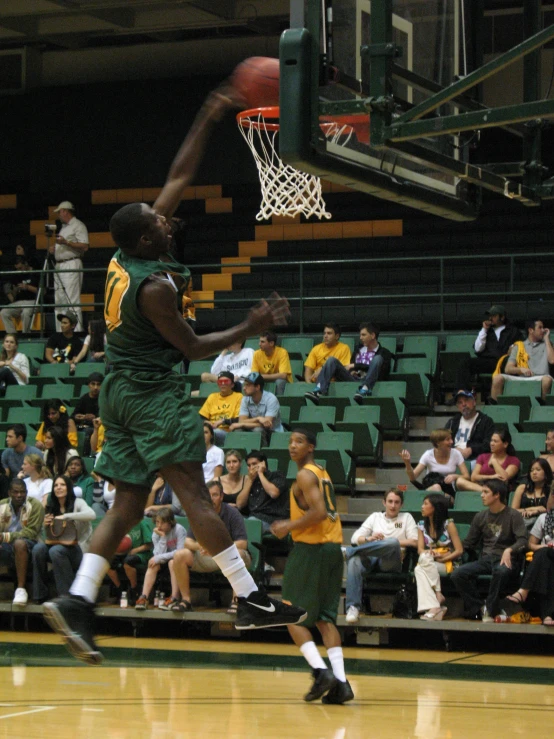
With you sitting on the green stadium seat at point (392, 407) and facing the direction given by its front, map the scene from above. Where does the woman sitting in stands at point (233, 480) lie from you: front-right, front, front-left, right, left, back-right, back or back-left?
front

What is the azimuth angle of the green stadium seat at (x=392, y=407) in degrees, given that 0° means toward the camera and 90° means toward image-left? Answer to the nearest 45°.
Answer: approximately 45°

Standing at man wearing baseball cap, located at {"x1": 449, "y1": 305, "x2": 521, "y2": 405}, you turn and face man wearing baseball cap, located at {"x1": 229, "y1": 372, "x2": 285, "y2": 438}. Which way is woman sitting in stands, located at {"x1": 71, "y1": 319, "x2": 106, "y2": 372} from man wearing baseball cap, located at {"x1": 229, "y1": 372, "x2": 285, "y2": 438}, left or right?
right

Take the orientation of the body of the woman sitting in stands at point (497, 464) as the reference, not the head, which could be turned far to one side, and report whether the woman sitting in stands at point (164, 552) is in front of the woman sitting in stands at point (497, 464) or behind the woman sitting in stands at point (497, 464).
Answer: in front

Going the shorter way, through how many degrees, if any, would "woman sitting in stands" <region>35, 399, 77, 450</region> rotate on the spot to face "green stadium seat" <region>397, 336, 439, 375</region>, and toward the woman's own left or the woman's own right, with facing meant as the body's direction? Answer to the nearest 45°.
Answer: approximately 90° to the woman's own left

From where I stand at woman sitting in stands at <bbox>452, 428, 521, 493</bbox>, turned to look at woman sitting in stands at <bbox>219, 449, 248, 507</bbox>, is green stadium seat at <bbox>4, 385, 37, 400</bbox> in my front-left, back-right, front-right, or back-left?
front-right

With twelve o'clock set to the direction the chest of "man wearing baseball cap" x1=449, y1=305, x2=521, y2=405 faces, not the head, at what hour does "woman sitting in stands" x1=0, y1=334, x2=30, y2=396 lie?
The woman sitting in stands is roughly at 2 o'clock from the man wearing baseball cap.

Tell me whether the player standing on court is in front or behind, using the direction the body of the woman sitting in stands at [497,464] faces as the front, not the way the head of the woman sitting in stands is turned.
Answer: in front

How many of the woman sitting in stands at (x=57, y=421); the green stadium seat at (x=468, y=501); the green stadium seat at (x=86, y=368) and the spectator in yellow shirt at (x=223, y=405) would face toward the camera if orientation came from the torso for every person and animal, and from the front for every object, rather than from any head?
4

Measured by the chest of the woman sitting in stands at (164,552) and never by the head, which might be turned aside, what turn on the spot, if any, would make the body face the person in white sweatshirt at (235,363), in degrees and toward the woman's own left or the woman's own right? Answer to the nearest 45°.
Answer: approximately 135° to the woman's own right

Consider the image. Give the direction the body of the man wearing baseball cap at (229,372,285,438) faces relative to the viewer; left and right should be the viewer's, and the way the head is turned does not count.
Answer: facing the viewer and to the left of the viewer

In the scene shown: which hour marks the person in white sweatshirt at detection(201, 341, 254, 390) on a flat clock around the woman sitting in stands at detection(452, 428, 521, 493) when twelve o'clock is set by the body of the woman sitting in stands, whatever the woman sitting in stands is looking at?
The person in white sweatshirt is roughly at 3 o'clock from the woman sitting in stands.
